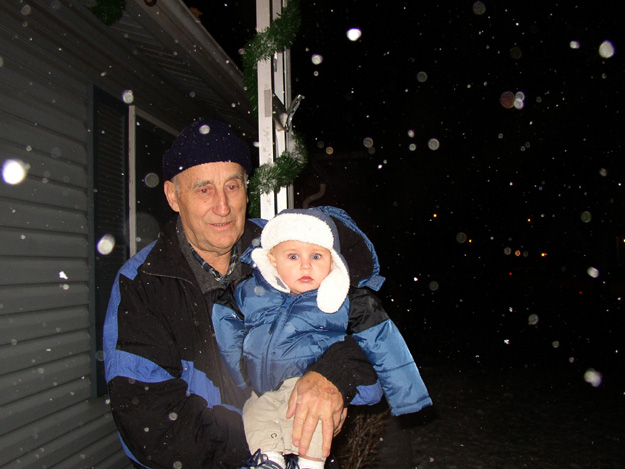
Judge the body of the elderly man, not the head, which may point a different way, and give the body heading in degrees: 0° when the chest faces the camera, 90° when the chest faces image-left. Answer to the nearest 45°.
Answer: approximately 315°

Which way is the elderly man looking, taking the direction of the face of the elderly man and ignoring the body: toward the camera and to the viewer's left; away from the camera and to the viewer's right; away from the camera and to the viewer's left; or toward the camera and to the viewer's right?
toward the camera and to the viewer's right
